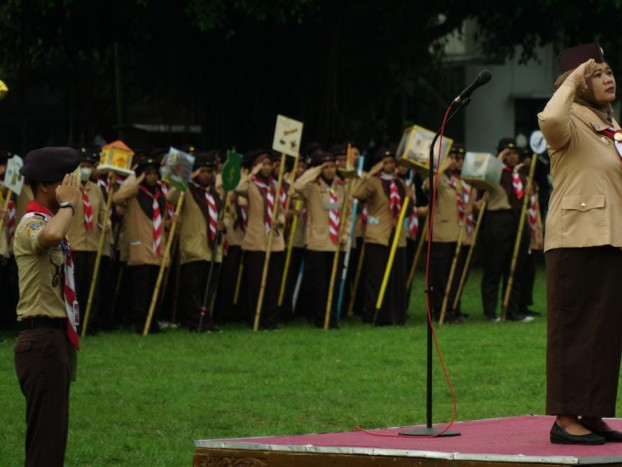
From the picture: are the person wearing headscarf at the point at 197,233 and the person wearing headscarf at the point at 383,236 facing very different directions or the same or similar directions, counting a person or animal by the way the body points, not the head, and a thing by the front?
same or similar directions

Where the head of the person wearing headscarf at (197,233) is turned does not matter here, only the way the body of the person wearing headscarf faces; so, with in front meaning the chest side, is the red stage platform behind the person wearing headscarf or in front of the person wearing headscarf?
in front

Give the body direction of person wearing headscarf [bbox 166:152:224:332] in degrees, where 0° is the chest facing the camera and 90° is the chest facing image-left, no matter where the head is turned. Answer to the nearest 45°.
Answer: approximately 315°

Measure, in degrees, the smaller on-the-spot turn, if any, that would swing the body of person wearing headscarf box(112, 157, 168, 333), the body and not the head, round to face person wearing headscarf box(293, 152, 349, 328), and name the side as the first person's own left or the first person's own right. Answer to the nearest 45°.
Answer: approximately 45° to the first person's own left

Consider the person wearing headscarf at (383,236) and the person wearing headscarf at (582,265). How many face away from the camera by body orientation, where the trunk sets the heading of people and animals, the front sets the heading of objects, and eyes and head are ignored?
0

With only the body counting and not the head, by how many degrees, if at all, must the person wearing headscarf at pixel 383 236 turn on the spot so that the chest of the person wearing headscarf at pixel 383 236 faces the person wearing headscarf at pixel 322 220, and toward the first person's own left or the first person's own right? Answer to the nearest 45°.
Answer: approximately 135° to the first person's own right

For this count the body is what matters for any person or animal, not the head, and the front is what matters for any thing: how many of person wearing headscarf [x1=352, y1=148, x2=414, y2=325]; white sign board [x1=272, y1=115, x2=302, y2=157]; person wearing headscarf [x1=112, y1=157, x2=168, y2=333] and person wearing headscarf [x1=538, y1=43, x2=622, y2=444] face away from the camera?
0

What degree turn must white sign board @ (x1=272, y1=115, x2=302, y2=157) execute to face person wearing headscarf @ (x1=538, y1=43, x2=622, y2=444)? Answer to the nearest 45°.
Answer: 0° — it already faces them

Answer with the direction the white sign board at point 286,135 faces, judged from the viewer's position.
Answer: facing the viewer

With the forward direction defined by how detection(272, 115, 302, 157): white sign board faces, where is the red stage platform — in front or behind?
in front

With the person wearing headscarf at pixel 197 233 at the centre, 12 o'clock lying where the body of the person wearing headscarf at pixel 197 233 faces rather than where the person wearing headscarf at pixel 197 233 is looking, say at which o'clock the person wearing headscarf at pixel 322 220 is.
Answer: the person wearing headscarf at pixel 322 220 is roughly at 10 o'clock from the person wearing headscarf at pixel 197 233.

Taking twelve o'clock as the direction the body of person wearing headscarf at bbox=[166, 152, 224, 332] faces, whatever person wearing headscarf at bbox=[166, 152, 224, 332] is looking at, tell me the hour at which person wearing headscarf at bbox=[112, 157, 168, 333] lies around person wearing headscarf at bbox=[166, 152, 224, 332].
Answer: person wearing headscarf at bbox=[112, 157, 168, 333] is roughly at 4 o'clock from person wearing headscarf at bbox=[166, 152, 224, 332].

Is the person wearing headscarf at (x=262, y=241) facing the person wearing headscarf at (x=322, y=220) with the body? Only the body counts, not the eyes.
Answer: no

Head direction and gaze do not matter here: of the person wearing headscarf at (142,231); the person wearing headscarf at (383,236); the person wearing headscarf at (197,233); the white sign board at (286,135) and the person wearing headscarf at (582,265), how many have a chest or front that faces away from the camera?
0

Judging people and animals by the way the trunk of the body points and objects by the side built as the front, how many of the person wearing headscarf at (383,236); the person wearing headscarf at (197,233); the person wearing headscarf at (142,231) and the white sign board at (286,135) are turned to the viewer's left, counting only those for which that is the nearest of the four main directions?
0

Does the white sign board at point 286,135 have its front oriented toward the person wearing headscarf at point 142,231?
no
